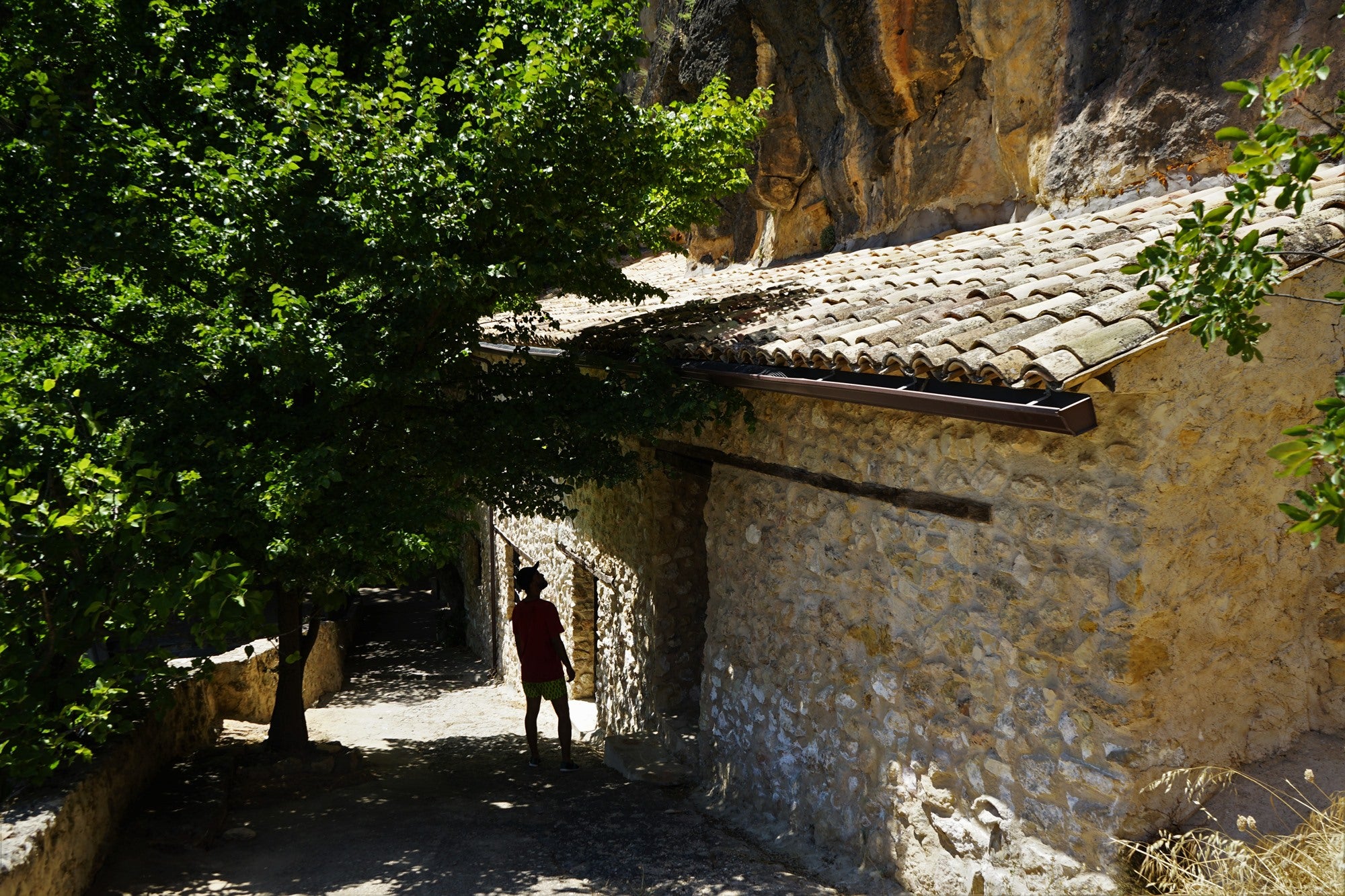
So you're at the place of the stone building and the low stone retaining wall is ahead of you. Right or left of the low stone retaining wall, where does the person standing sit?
right

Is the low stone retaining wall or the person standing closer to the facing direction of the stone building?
the low stone retaining wall

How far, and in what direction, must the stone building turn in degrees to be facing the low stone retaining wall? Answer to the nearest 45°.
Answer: approximately 45° to its right

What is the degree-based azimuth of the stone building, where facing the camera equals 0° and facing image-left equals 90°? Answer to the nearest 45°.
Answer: approximately 45°

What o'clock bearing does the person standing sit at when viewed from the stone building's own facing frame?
The person standing is roughly at 3 o'clock from the stone building.
